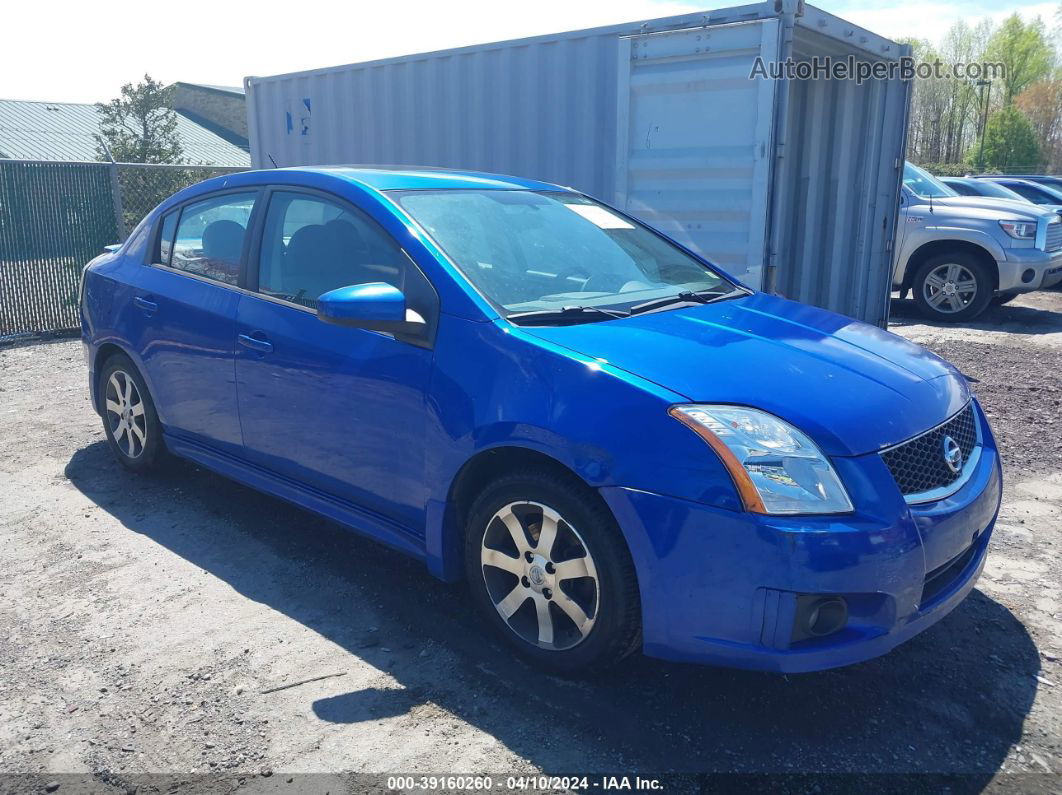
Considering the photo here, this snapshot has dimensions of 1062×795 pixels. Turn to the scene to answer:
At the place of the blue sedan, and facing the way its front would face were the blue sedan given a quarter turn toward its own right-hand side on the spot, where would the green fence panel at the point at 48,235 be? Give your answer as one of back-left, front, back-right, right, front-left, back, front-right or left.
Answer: right

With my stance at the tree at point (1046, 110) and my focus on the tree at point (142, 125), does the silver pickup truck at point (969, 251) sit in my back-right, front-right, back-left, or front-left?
front-left

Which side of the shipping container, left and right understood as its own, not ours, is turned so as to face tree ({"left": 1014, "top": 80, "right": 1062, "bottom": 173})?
left

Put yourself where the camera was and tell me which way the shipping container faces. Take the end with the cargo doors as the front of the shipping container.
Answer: facing the viewer and to the right of the viewer

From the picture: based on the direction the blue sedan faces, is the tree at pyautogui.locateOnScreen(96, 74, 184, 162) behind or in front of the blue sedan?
behind

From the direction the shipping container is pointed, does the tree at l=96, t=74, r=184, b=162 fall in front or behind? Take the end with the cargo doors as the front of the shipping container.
behind

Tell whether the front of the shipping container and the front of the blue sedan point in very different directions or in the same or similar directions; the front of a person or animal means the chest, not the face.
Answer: same or similar directions

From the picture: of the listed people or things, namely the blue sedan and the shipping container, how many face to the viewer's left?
0

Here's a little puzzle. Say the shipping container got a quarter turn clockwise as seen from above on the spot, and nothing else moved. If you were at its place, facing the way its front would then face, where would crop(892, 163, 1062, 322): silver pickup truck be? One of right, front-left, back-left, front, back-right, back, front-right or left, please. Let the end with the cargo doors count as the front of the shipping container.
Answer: back

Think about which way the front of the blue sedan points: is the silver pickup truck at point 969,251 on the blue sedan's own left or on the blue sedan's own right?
on the blue sedan's own left

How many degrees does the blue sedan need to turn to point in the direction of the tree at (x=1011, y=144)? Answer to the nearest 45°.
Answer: approximately 90° to its left

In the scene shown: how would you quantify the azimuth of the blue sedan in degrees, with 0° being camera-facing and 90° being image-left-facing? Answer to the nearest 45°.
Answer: approximately 315°

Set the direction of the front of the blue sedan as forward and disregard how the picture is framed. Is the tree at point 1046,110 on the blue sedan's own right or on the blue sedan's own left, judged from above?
on the blue sedan's own left
